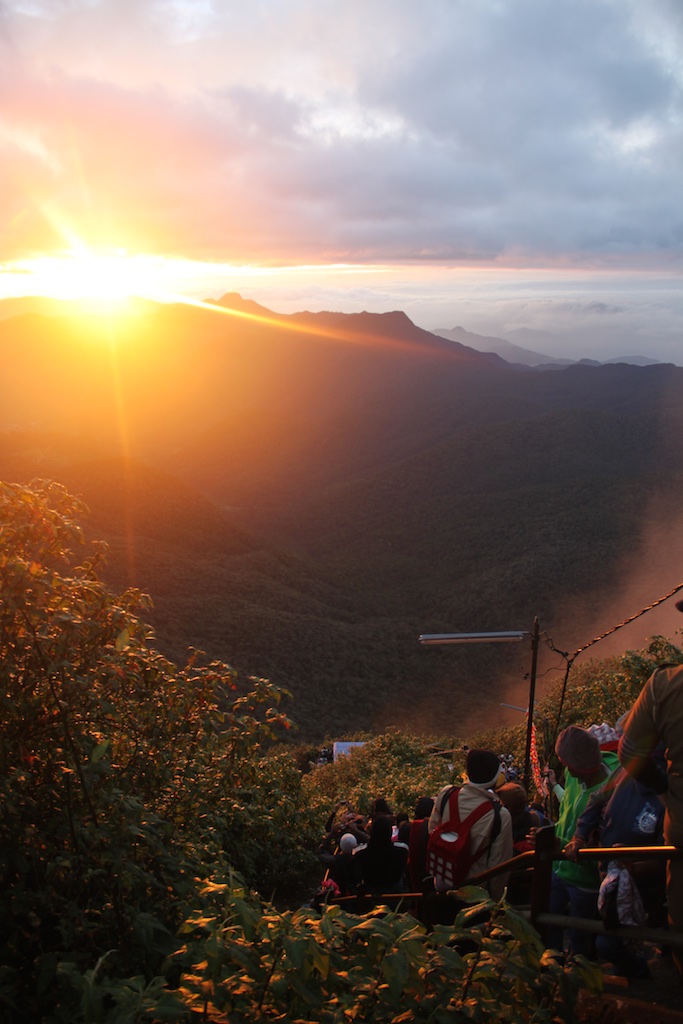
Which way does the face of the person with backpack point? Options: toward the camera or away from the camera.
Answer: away from the camera

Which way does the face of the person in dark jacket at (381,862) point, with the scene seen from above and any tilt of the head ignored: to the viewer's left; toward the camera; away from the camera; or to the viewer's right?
away from the camera

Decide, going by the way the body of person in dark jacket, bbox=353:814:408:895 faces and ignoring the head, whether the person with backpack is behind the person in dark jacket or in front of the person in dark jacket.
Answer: behind

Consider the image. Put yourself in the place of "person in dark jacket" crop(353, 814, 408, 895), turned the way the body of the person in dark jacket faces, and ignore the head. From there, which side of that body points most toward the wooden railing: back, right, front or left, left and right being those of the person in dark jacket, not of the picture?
back

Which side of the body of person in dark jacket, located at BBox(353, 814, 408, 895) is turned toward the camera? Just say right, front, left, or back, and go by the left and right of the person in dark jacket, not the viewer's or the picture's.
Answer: back
